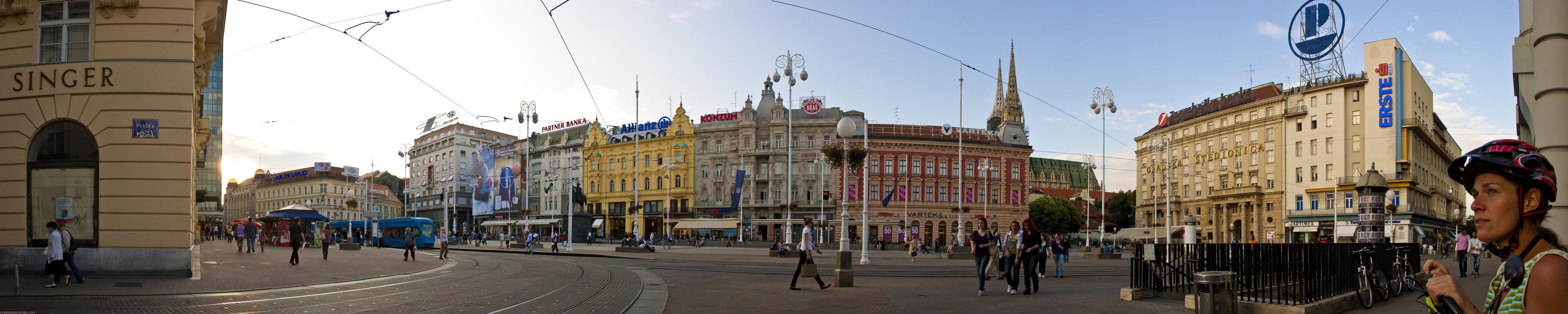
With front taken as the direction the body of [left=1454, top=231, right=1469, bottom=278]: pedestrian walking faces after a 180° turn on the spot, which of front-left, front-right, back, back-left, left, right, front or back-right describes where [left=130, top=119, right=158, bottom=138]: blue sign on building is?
back-left

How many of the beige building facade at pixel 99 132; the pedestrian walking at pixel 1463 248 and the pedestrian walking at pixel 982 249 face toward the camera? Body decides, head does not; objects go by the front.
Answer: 3

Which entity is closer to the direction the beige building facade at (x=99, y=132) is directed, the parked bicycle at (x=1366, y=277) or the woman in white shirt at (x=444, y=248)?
the parked bicycle

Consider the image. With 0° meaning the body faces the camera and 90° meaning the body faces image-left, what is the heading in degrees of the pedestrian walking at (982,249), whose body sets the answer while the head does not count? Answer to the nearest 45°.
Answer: approximately 0°

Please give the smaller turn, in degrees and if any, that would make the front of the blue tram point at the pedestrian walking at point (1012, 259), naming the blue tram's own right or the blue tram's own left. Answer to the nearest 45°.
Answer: approximately 45° to the blue tram's own right
